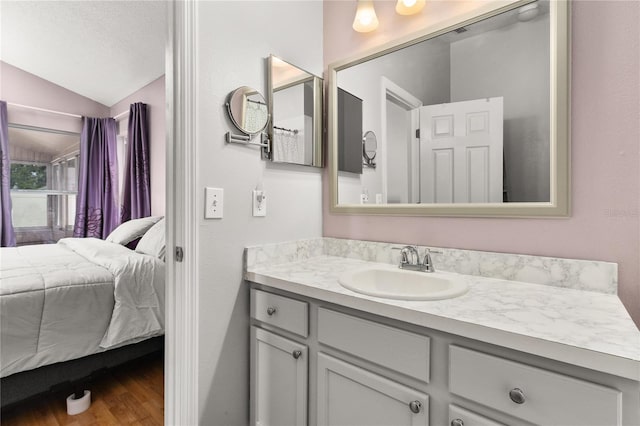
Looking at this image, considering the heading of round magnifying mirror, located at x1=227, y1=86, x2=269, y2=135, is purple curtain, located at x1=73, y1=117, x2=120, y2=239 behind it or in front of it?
behind

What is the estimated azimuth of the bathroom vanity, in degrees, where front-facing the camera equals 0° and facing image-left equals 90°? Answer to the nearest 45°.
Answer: approximately 45°

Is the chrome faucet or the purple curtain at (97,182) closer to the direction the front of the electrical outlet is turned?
the chrome faucet

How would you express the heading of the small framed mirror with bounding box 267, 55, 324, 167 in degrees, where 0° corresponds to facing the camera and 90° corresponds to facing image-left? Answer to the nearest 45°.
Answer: approximately 315°

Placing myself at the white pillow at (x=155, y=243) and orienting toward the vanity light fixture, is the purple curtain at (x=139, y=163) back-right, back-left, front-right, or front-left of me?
back-left

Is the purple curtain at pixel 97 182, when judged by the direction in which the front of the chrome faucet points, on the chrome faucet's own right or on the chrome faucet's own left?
on the chrome faucet's own right

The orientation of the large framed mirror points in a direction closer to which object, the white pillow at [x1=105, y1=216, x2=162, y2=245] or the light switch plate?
the light switch plate

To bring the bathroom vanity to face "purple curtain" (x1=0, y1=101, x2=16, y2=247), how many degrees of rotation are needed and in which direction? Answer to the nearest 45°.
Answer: approximately 45° to its right

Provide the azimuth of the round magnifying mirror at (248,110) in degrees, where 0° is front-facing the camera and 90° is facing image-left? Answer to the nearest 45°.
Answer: approximately 315°
